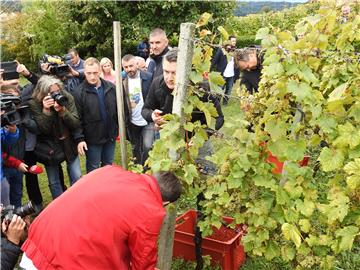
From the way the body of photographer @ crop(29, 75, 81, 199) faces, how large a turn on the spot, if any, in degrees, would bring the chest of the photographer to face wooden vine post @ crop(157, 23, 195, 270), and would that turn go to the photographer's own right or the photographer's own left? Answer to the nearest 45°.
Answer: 0° — they already face it

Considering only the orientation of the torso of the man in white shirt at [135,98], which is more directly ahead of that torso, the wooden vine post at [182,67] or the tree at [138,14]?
the wooden vine post

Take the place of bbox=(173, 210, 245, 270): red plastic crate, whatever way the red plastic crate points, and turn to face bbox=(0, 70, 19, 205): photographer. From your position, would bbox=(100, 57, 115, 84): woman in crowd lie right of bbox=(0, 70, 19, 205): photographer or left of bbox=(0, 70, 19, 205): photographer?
right

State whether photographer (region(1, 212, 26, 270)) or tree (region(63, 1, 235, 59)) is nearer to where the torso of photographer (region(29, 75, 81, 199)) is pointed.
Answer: the photographer

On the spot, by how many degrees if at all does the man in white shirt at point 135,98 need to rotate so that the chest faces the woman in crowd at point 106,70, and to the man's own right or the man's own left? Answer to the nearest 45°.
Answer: approximately 180°

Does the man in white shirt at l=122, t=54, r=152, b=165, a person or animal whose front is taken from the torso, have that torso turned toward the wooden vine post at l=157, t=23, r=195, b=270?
yes

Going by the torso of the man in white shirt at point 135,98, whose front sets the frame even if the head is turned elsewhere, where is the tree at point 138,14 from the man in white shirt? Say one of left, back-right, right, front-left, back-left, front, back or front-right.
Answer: back

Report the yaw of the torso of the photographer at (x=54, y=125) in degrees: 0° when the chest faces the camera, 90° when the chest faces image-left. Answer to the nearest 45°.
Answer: approximately 315°

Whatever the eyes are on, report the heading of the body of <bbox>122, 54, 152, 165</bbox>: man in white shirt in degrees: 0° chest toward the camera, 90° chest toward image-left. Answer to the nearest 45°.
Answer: approximately 0°

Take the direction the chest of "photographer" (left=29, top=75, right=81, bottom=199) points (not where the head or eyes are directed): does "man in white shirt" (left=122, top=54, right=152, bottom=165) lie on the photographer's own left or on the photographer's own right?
on the photographer's own left

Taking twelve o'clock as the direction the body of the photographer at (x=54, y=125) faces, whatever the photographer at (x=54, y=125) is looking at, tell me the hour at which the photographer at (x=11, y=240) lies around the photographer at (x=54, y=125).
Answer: the photographer at (x=11, y=240) is roughly at 2 o'clock from the photographer at (x=54, y=125).

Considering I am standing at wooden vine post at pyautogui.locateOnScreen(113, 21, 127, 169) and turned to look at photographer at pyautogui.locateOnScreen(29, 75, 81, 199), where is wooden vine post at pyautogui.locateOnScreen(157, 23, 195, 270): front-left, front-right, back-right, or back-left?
back-left
